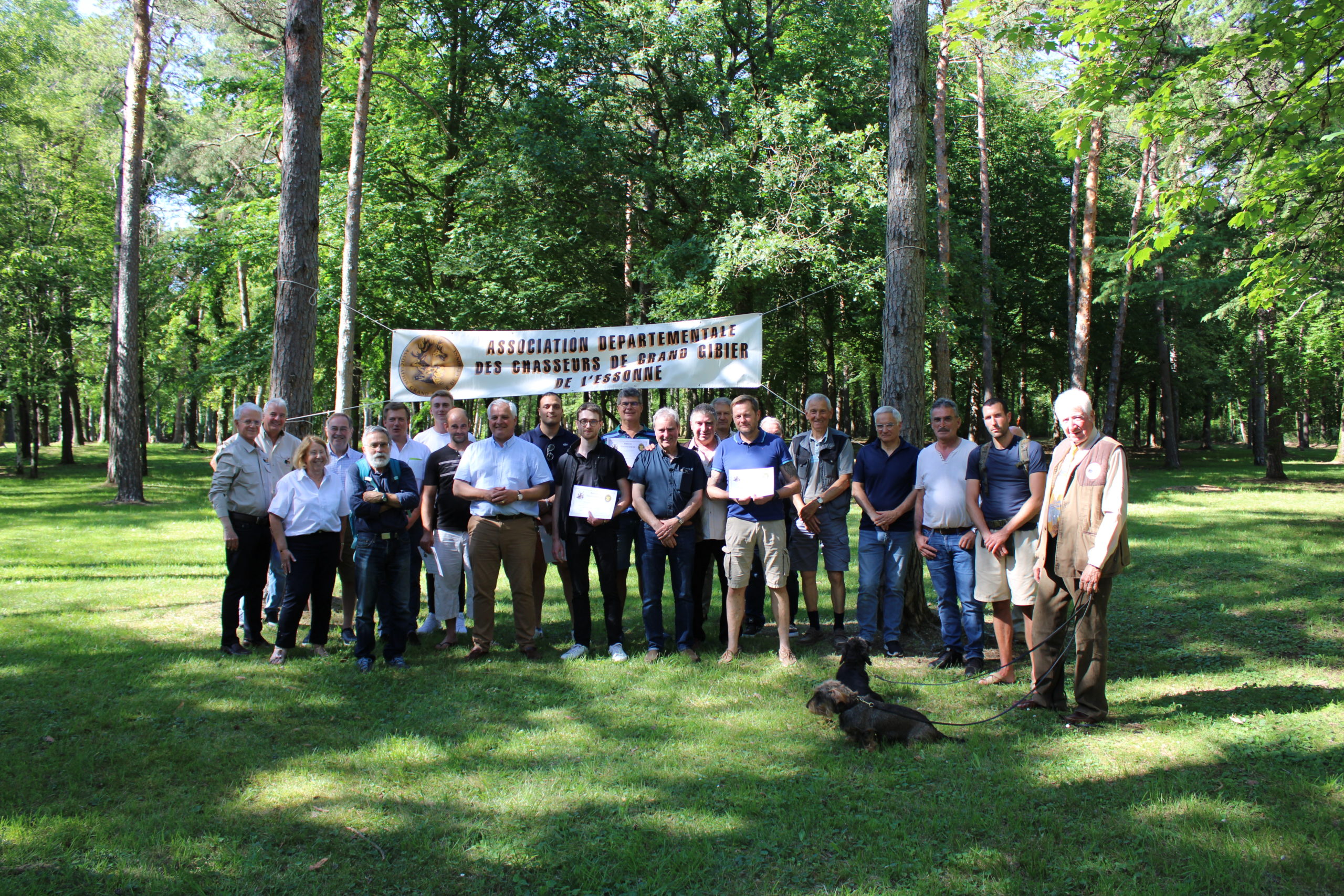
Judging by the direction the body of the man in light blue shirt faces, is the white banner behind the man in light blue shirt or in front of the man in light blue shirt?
behind

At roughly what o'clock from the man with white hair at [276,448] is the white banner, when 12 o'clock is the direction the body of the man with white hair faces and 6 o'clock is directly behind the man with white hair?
The white banner is roughly at 8 o'clock from the man with white hair.

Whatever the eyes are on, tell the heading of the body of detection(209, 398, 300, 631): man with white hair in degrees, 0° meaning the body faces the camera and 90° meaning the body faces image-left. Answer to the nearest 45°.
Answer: approximately 0°

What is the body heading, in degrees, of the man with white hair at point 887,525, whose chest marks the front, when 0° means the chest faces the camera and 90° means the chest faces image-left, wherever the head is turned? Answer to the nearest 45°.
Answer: approximately 0°

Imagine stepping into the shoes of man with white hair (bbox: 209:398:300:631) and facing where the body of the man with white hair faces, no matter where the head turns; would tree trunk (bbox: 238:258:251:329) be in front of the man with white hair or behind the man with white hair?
behind

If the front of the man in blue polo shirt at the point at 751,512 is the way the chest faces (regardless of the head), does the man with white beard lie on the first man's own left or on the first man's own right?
on the first man's own right
